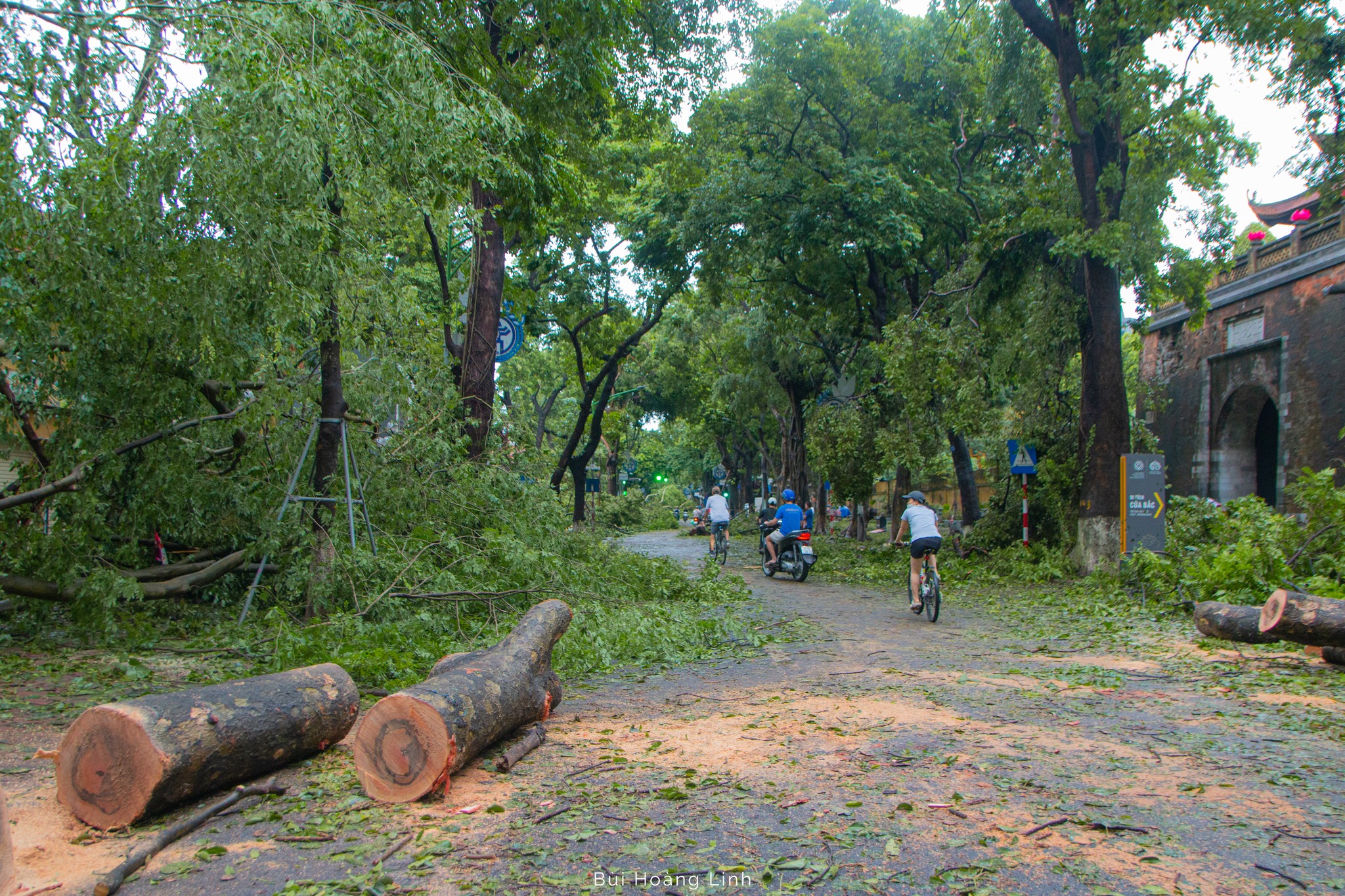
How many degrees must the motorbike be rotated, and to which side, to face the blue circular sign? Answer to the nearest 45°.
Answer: approximately 90° to its left

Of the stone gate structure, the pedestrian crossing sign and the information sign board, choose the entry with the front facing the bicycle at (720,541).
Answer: the stone gate structure

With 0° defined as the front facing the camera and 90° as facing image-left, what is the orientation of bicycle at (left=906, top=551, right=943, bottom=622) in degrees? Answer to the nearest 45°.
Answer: approximately 135°

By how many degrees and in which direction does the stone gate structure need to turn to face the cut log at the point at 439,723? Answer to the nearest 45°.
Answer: approximately 45° to its left

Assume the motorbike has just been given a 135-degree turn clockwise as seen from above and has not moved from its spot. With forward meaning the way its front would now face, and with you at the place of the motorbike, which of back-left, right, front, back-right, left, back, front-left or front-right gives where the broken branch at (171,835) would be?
right

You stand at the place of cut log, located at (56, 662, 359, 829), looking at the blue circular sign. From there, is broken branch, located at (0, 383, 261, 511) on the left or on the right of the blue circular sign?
left

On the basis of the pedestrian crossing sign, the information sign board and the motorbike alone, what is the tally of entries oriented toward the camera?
2

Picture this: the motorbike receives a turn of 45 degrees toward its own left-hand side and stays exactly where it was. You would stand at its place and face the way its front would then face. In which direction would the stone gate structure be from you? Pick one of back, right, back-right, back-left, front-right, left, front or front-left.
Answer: back-right

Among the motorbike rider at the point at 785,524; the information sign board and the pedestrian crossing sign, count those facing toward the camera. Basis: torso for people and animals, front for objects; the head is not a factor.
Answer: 2

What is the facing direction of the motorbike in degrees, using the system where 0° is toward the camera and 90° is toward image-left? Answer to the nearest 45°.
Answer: approximately 135°

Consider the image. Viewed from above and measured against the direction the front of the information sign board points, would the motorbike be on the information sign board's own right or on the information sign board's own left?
on the information sign board's own right

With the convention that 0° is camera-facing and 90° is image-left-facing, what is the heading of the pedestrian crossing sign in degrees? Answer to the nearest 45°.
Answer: approximately 0°

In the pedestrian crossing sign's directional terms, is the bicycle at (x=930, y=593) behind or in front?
in front

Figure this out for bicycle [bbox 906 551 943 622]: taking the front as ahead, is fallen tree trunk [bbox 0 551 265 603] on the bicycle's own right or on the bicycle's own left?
on the bicycle's own left
